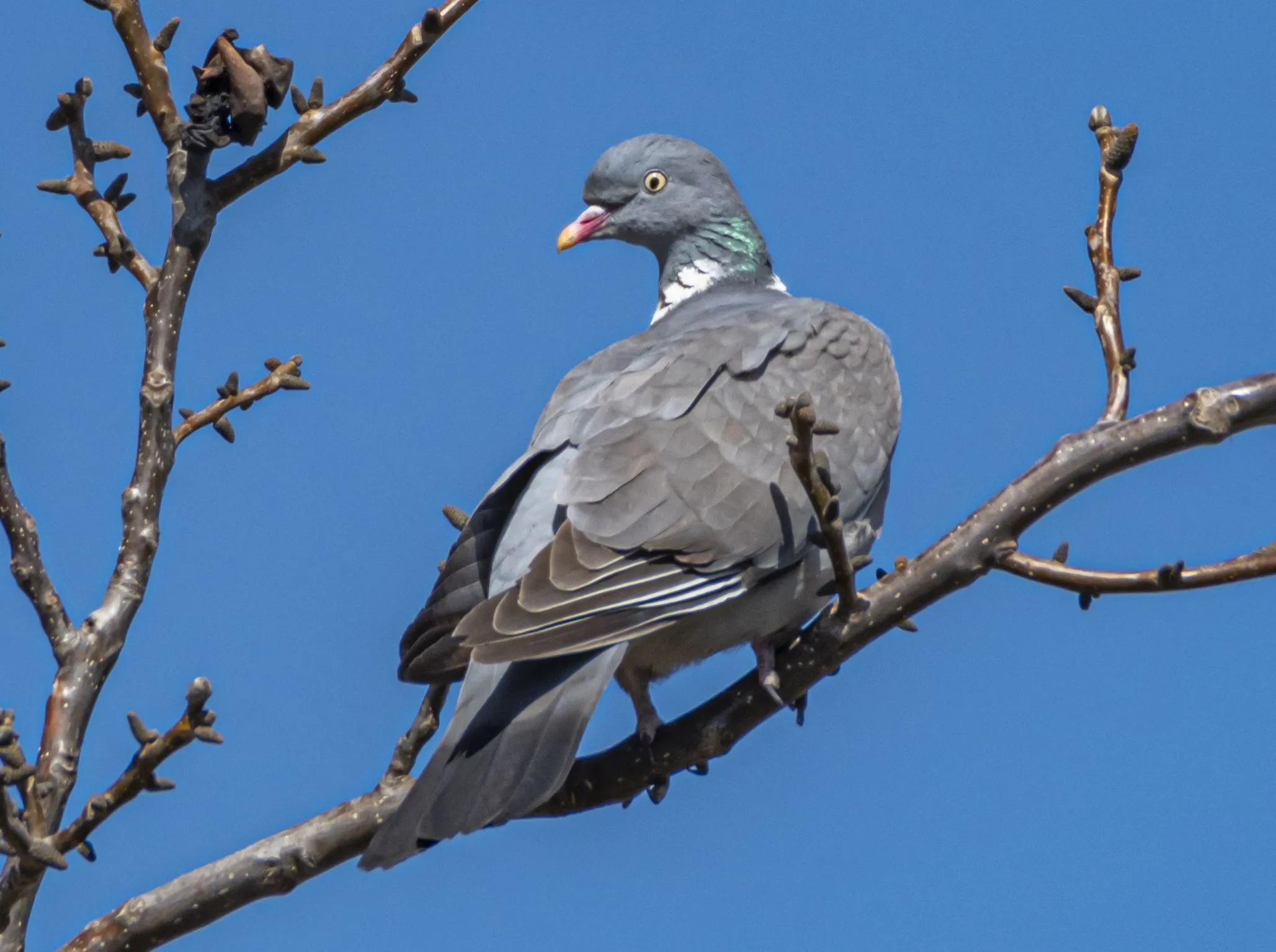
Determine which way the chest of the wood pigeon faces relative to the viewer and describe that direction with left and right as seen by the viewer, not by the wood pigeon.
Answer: facing away from the viewer and to the right of the viewer
